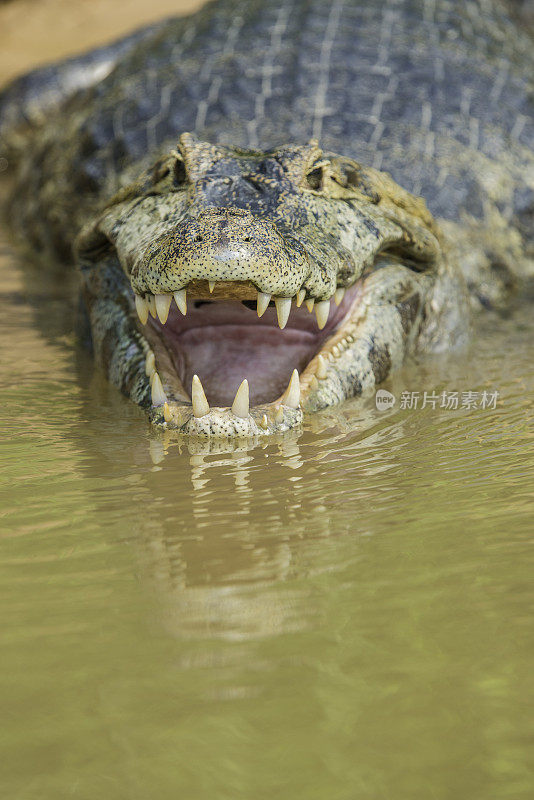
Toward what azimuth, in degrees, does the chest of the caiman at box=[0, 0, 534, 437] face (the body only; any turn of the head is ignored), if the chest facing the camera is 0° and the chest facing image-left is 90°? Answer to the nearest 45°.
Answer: approximately 0°
